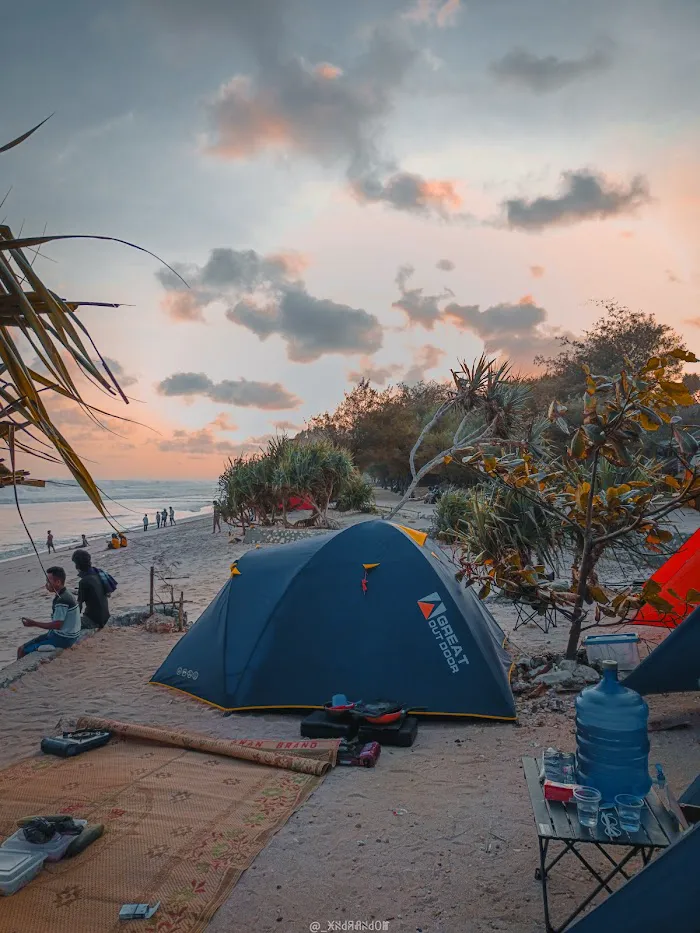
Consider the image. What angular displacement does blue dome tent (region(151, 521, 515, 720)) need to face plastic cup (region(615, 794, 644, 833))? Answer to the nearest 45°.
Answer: approximately 90° to its left

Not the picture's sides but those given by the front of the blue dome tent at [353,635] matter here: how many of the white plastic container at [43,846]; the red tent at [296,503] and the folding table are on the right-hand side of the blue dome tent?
1

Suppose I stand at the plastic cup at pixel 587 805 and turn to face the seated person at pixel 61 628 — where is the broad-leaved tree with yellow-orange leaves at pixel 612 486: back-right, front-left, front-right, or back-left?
front-right

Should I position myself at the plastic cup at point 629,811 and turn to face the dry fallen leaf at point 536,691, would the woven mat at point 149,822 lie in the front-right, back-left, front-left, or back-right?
front-left

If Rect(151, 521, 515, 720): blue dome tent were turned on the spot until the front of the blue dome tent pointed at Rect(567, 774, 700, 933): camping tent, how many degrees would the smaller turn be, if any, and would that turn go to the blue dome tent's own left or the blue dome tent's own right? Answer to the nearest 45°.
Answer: approximately 90° to the blue dome tent's own left

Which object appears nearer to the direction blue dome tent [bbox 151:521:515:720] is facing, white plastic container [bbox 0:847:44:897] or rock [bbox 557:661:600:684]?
the white plastic container

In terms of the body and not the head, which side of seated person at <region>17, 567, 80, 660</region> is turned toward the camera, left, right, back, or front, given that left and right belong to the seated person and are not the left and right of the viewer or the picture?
left

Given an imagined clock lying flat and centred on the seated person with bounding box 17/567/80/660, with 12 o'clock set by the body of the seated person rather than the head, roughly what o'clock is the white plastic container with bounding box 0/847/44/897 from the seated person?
The white plastic container is roughly at 9 o'clock from the seated person.

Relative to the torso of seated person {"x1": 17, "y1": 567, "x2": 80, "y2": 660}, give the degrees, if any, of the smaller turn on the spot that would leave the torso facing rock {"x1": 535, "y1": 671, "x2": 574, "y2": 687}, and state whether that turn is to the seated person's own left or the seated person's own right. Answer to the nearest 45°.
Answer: approximately 135° to the seated person's own left

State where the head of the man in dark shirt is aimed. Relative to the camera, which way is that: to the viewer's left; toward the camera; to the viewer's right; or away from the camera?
to the viewer's left
